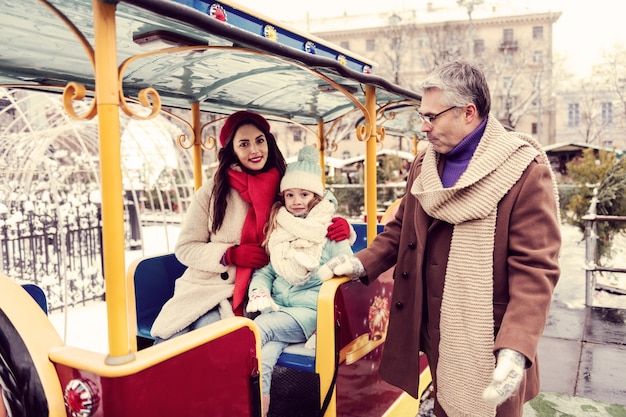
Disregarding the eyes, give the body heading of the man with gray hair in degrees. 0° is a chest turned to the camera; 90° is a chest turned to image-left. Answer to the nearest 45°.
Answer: approximately 45°

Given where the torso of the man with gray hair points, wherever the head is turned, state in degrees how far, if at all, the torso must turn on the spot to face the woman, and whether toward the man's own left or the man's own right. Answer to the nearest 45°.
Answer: approximately 90° to the man's own right

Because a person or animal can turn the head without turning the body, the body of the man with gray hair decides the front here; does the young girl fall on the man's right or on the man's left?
on the man's right

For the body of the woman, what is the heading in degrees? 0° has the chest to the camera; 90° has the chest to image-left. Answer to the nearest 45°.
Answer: approximately 315°

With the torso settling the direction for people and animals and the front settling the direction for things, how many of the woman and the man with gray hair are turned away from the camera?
0

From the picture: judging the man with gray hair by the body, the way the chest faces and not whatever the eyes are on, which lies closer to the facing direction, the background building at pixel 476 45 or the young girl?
the young girl

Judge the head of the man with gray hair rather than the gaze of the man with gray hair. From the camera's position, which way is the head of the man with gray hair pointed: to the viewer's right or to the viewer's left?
to the viewer's left

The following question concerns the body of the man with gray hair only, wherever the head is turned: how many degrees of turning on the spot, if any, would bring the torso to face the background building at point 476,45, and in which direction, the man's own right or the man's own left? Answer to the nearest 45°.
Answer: approximately 135° to the man's own right

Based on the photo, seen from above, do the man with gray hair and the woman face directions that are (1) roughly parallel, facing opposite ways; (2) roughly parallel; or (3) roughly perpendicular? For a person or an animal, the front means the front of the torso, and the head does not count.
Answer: roughly perpendicular
